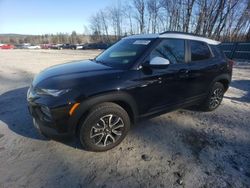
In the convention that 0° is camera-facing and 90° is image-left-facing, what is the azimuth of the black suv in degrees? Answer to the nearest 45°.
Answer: approximately 45°
